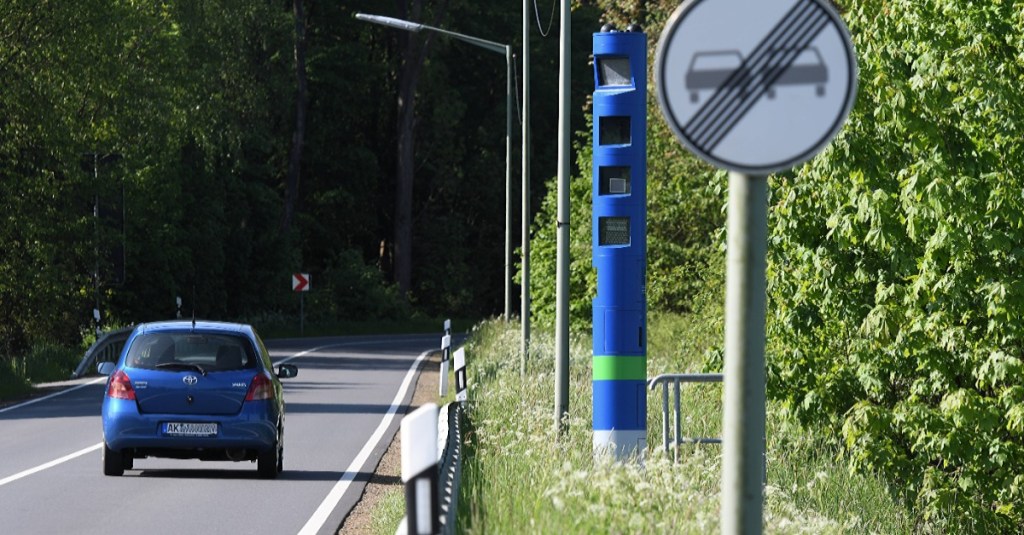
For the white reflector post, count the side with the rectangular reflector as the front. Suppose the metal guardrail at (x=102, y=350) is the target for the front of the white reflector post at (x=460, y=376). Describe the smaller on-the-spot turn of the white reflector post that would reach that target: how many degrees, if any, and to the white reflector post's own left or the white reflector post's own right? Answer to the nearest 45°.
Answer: approximately 135° to the white reflector post's own right

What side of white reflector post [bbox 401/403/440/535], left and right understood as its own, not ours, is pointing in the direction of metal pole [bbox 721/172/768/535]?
left

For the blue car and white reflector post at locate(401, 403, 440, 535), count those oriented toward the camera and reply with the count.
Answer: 1

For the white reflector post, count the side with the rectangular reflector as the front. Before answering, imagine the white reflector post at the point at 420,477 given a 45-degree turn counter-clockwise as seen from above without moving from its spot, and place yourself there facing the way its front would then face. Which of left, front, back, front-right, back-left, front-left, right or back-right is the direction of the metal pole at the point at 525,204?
back-left

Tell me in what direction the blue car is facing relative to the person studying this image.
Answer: facing away from the viewer

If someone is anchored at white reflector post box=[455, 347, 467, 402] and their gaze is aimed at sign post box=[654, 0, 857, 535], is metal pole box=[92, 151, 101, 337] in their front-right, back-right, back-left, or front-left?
back-right

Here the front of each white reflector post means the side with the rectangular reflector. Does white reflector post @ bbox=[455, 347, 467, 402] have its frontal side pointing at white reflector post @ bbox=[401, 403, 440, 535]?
yes

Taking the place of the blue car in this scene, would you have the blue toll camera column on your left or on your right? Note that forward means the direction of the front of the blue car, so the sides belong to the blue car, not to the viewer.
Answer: on your right
